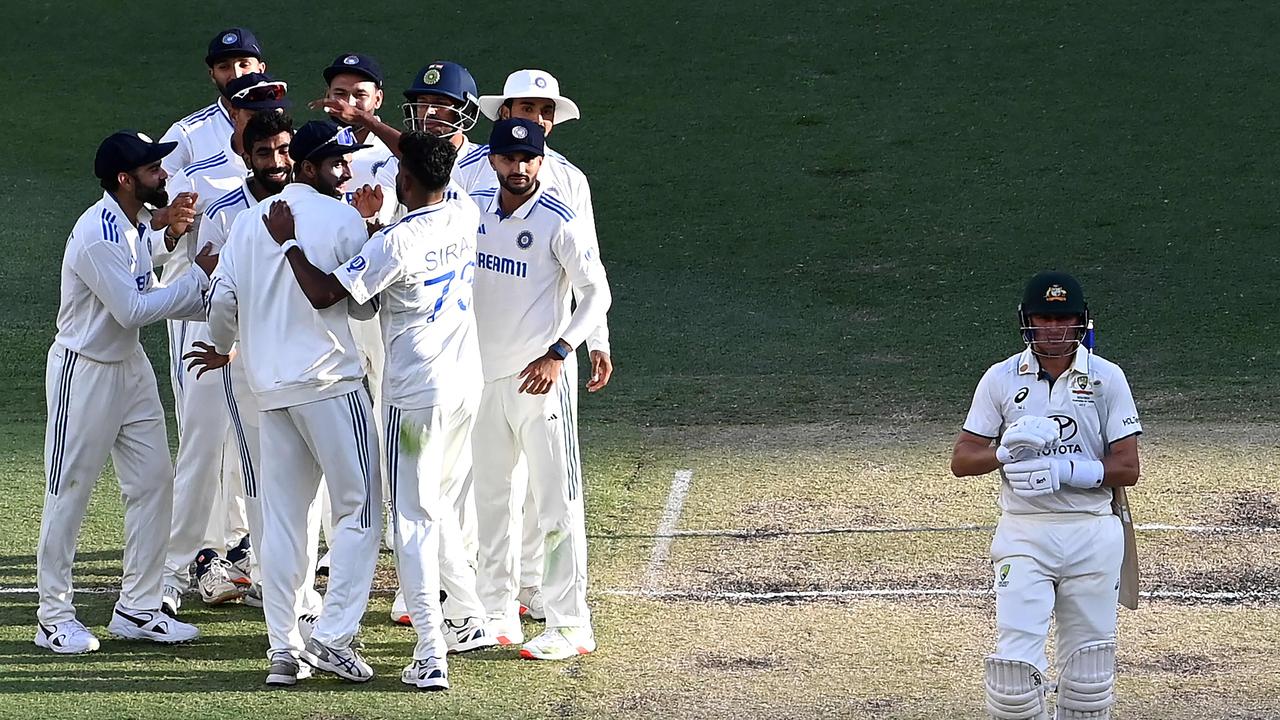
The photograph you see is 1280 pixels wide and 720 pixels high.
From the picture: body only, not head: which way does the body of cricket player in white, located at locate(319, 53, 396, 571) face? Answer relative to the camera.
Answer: toward the camera

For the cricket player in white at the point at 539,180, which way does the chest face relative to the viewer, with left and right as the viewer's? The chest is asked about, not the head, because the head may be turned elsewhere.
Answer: facing the viewer

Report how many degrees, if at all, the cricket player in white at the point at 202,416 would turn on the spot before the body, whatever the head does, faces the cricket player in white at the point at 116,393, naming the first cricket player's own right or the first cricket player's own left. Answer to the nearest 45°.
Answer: approximately 90° to the first cricket player's own right

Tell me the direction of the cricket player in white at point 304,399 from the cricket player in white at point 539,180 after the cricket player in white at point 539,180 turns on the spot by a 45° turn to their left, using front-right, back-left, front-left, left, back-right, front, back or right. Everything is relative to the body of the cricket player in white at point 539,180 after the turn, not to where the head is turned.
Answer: right

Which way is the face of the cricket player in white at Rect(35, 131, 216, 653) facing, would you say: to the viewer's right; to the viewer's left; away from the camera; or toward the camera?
to the viewer's right

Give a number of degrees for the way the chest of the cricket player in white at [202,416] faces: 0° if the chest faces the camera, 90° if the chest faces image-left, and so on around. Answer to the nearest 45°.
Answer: approximately 315°

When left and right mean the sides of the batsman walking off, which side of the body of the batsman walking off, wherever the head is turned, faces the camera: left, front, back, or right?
front

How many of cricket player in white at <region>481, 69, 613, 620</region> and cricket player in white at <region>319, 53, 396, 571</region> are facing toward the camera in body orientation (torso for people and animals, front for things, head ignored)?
2

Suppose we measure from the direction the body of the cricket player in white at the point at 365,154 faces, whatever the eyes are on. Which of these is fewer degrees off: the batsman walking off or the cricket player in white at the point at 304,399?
the cricket player in white
